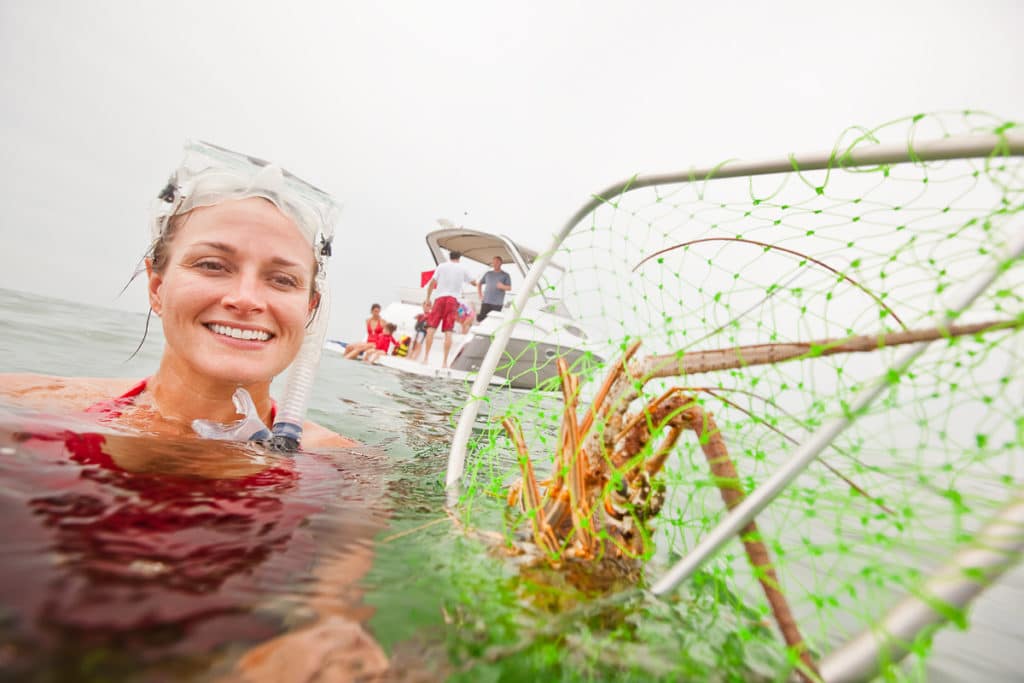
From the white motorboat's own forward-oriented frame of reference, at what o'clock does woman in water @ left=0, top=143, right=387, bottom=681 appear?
The woman in water is roughly at 5 o'clock from the white motorboat.

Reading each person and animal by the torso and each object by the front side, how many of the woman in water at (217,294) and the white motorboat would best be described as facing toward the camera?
1

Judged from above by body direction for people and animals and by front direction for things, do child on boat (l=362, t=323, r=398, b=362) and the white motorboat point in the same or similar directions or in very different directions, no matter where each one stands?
very different directions

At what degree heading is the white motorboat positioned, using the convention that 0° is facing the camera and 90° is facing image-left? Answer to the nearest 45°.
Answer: approximately 225°

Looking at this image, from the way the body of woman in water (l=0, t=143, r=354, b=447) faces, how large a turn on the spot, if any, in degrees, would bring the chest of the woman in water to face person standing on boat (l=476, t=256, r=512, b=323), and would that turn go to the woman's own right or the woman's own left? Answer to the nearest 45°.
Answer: approximately 135° to the woman's own left

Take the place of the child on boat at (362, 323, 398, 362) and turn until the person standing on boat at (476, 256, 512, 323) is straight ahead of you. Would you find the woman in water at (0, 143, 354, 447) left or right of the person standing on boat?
right

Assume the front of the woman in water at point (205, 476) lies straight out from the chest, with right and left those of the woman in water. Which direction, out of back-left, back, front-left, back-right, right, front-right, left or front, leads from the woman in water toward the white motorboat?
back-left

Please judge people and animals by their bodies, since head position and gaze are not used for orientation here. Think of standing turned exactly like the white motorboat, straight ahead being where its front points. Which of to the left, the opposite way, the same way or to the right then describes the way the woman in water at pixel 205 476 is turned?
to the right
